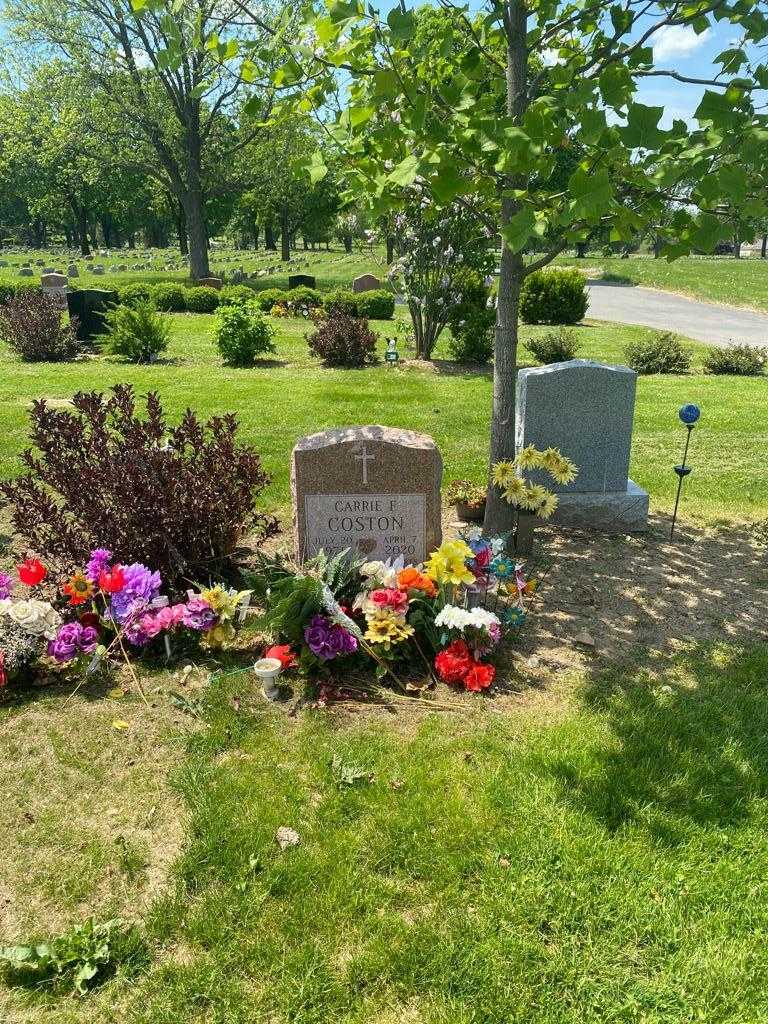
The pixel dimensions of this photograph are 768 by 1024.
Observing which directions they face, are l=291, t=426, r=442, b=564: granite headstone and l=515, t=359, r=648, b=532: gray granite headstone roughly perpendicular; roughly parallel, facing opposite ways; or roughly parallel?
roughly parallel, facing opposite ways

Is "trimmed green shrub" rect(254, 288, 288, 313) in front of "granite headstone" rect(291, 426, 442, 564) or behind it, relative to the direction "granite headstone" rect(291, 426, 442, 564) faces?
behind

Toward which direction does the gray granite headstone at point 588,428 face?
away from the camera

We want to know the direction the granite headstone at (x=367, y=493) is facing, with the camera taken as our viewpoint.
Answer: facing the viewer

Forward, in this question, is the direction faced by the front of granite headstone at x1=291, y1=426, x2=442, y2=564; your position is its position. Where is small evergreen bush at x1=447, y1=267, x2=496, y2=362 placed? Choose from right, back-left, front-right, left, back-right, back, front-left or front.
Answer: back

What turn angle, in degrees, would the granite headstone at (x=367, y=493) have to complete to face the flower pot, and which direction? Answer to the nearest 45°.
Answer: approximately 135° to its left

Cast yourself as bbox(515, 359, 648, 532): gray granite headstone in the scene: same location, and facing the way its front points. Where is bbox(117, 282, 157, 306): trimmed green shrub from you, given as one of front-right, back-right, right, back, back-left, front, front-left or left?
front-left

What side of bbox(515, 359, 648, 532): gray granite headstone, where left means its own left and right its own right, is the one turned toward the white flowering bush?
front

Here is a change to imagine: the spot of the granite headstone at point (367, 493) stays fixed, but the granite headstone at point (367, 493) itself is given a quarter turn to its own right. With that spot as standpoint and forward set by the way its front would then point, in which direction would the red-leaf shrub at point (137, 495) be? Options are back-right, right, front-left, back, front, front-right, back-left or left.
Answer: front

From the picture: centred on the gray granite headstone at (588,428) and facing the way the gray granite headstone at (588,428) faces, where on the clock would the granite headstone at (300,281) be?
The granite headstone is roughly at 11 o'clock from the gray granite headstone.

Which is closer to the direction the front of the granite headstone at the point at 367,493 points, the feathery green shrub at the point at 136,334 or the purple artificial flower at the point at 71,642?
the purple artificial flower

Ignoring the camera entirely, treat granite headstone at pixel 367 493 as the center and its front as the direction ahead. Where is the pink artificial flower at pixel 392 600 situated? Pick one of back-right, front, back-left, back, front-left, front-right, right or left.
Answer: front

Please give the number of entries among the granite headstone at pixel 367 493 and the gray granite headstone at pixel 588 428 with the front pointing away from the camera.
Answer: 1
